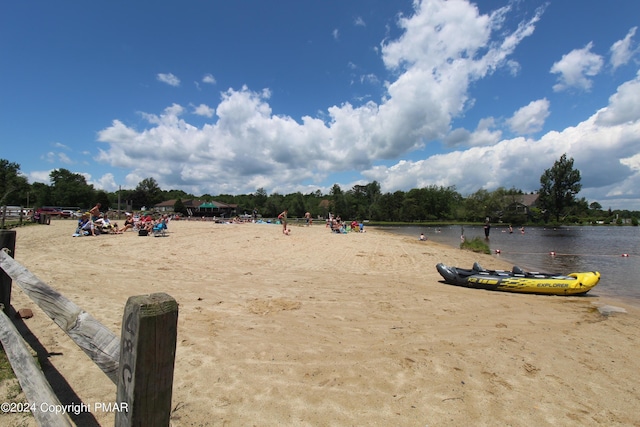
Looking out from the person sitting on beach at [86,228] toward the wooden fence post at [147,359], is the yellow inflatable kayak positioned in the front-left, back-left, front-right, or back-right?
front-left

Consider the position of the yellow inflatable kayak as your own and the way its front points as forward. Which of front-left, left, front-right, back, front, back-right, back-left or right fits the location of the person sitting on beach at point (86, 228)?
back

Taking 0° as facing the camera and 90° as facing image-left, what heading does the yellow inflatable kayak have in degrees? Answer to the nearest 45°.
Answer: approximately 270°

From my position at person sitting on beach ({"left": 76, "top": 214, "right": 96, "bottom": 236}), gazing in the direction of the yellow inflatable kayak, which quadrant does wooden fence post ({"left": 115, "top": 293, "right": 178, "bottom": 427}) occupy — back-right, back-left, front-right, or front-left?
front-right

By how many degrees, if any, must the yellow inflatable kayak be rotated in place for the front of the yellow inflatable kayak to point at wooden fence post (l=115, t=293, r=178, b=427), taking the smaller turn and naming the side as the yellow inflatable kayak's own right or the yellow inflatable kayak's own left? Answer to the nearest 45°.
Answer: approximately 90° to the yellow inflatable kayak's own right
